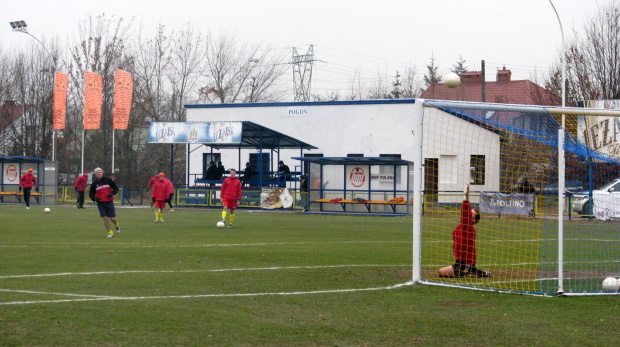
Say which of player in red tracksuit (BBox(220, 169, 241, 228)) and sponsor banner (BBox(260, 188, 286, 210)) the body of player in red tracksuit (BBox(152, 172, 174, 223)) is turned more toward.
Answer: the player in red tracksuit

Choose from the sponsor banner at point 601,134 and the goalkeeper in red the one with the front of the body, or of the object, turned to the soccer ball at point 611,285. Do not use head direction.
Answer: the sponsor banner

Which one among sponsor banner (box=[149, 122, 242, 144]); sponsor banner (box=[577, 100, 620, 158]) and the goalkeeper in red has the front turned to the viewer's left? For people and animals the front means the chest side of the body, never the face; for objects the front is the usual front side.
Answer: the goalkeeper in red

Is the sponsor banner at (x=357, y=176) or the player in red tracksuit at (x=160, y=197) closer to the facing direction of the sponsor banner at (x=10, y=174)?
the player in red tracksuit

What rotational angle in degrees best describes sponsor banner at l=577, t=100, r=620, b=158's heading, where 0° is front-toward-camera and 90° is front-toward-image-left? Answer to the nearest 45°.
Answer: approximately 0°

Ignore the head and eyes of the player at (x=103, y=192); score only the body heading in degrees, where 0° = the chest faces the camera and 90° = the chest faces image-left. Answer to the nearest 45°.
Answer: approximately 0°

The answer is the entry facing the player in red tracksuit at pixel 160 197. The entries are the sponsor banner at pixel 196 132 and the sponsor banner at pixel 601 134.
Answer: the sponsor banner at pixel 196 132

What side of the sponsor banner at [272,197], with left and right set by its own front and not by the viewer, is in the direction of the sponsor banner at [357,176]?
left

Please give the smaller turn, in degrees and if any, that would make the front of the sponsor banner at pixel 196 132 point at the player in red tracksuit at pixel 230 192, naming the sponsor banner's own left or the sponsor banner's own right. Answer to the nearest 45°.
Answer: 0° — it already faces them

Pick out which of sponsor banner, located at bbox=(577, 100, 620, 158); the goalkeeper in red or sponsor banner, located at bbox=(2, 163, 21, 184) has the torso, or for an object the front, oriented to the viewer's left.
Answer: the goalkeeper in red

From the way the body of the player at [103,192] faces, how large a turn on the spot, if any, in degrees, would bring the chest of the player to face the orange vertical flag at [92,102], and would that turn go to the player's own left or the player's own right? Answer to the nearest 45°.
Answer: approximately 180°

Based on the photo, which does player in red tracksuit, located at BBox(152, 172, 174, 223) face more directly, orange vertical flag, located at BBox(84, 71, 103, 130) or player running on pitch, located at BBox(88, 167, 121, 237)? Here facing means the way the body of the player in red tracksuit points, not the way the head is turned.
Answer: the player running on pitch
